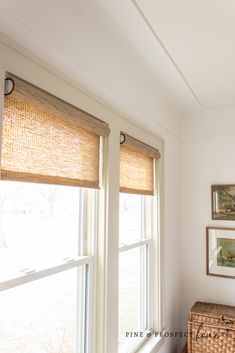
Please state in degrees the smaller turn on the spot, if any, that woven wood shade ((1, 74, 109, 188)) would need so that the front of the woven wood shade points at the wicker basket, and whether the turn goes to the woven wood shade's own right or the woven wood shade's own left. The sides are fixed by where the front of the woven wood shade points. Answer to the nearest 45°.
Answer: approximately 90° to the woven wood shade's own left

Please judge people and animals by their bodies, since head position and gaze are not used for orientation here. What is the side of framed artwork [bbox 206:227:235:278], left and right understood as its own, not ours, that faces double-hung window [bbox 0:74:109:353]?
front

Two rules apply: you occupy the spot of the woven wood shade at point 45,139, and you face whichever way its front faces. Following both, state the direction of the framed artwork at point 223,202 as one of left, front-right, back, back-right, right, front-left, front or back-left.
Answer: left

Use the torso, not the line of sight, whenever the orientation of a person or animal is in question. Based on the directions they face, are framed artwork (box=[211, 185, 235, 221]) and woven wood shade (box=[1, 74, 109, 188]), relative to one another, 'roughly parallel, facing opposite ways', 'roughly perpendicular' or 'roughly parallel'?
roughly perpendicular

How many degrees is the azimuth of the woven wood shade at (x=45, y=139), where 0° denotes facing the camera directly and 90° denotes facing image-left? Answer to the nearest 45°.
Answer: approximately 315°

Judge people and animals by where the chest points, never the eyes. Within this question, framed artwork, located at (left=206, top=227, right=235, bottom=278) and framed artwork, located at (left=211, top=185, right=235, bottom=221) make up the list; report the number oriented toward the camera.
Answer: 2

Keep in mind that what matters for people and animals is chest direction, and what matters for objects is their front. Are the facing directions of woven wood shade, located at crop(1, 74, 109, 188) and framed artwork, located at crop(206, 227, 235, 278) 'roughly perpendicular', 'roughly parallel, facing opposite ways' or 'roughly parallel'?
roughly perpendicular

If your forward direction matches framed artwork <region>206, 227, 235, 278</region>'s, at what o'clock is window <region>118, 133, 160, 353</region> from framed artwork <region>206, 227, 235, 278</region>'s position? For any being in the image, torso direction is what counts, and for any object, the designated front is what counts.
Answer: The window is roughly at 1 o'clock from the framed artwork.

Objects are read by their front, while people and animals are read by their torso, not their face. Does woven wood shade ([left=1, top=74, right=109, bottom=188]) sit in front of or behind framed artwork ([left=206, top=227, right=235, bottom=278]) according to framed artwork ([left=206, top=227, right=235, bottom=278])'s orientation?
in front

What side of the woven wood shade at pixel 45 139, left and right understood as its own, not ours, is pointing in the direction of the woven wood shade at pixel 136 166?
left
